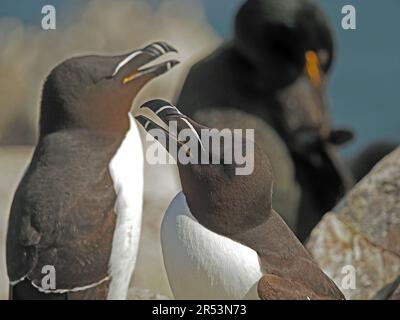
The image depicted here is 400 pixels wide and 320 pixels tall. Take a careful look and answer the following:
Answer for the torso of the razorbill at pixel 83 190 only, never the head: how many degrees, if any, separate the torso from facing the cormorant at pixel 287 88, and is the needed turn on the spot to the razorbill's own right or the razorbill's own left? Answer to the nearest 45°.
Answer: approximately 45° to the razorbill's own left

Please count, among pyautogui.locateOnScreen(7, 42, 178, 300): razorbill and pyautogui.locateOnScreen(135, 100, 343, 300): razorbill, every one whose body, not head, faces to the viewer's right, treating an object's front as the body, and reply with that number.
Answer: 1

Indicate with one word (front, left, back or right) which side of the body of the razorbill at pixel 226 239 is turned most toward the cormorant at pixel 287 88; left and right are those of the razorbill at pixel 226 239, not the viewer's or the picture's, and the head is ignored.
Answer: right

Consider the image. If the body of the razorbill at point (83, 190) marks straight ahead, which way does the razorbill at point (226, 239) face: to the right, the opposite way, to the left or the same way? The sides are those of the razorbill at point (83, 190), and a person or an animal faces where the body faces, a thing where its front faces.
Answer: the opposite way

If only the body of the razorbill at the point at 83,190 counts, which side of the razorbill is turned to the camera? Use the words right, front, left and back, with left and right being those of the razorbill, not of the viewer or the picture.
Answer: right

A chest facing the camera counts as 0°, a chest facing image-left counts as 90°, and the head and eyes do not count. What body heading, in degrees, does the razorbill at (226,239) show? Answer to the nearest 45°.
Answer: approximately 90°
